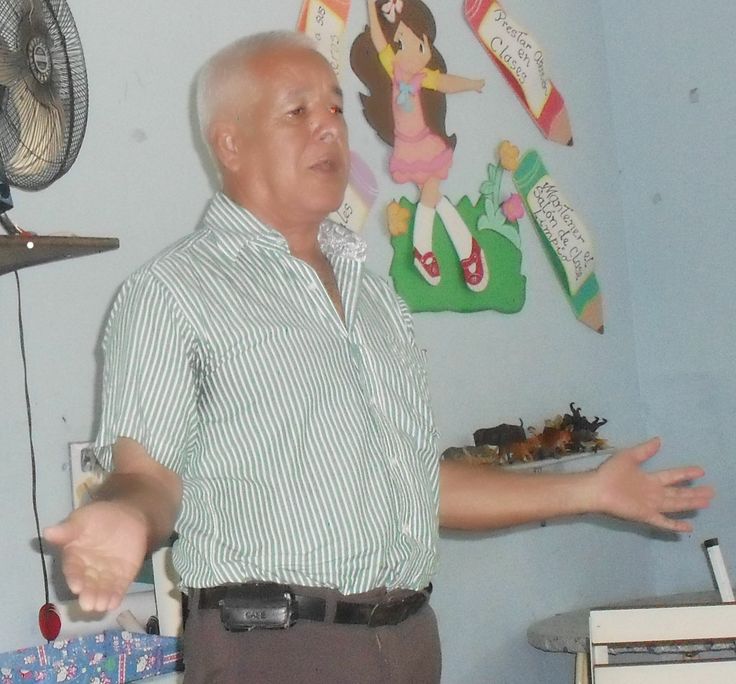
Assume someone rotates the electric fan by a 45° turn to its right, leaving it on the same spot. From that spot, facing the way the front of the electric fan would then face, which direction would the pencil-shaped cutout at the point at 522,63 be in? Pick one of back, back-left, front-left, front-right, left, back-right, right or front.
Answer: back-left

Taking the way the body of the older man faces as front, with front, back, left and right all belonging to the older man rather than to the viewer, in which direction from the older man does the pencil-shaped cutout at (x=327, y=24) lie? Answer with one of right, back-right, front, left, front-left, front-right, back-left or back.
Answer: back-left

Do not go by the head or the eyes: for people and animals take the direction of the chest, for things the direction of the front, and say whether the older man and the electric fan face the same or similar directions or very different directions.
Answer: same or similar directions

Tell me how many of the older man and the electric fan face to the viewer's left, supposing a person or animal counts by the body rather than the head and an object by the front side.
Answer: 0

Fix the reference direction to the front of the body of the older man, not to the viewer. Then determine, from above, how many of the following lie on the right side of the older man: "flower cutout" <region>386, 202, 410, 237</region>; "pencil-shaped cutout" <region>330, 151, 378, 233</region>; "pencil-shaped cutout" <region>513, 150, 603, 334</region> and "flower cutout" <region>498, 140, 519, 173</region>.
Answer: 0

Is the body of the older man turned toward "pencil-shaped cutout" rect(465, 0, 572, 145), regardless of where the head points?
no

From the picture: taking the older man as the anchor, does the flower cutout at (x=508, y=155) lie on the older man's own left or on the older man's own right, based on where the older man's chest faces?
on the older man's own left

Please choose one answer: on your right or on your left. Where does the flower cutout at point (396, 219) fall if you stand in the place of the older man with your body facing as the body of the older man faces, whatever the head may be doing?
on your left

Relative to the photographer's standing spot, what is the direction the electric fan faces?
facing the viewer and to the right of the viewer

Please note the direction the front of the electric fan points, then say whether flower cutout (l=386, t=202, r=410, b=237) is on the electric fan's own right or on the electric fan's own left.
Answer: on the electric fan's own left

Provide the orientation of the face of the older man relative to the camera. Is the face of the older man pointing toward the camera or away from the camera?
toward the camera
